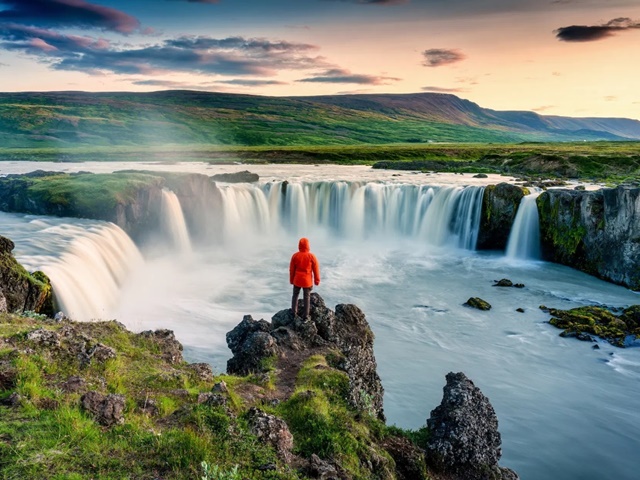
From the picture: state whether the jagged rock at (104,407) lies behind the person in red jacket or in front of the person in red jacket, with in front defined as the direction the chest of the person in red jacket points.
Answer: behind

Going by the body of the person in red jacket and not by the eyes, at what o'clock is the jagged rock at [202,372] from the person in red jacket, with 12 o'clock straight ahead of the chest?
The jagged rock is roughly at 7 o'clock from the person in red jacket.

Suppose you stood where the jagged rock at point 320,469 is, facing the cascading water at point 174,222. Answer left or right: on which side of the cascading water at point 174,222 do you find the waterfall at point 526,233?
right

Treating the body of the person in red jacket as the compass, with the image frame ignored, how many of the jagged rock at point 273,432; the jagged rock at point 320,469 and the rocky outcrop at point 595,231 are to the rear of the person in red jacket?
2

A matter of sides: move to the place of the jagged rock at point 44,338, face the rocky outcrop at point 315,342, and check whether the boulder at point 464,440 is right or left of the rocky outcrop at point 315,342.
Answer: right

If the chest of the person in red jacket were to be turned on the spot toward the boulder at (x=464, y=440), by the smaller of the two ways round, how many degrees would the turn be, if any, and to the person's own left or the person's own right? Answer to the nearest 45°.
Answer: approximately 135° to the person's own right

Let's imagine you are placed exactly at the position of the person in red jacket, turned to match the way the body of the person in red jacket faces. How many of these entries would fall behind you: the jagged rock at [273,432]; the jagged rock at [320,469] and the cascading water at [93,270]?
2

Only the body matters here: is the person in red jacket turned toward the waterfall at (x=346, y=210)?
yes

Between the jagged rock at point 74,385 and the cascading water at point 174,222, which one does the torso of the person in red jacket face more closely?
the cascading water

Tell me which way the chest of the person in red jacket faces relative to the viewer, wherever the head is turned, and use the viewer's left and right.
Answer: facing away from the viewer
